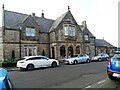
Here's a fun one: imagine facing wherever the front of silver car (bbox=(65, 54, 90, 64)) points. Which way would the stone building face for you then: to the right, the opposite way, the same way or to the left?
to the left

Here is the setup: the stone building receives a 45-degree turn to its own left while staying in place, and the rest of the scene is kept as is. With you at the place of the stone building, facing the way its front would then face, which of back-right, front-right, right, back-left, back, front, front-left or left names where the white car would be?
right

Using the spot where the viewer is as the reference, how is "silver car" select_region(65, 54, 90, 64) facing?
facing the viewer and to the left of the viewer

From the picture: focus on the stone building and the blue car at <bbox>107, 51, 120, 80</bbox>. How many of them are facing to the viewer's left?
0

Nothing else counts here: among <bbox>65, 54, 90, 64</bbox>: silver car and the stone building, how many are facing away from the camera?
0

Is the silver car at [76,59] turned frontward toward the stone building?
no

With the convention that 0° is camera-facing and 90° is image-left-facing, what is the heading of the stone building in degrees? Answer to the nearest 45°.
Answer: approximately 315°

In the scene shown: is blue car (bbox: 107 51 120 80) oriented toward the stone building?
no
